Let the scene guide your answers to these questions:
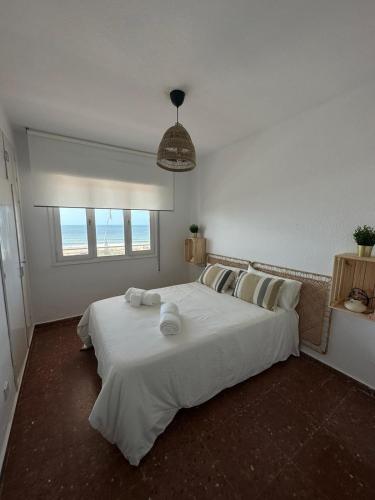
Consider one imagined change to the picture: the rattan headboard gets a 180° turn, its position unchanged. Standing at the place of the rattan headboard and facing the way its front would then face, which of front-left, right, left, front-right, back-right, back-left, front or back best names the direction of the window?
back-left

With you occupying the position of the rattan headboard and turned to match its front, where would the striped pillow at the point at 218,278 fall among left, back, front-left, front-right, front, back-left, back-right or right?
front-right

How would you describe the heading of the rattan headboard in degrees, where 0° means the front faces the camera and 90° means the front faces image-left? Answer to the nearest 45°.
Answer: approximately 45°

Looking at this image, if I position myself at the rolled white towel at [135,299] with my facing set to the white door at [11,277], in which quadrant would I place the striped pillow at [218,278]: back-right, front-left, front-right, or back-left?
back-right

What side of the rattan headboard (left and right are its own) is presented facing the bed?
front

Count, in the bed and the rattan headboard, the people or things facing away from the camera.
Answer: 0

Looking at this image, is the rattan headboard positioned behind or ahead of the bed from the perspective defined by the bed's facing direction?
behind

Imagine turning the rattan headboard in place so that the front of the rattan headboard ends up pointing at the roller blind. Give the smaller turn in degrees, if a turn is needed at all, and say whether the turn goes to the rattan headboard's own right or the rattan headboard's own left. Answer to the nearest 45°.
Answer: approximately 45° to the rattan headboard's own right

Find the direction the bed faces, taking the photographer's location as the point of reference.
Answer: facing the viewer and to the left of the viewer
